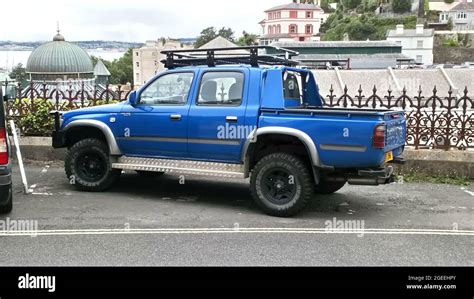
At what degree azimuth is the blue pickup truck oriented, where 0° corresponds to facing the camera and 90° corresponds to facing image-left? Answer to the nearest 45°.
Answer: approximately 135°

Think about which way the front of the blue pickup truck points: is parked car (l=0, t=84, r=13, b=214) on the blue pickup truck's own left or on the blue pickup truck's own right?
on the blue pickup truck's own left
